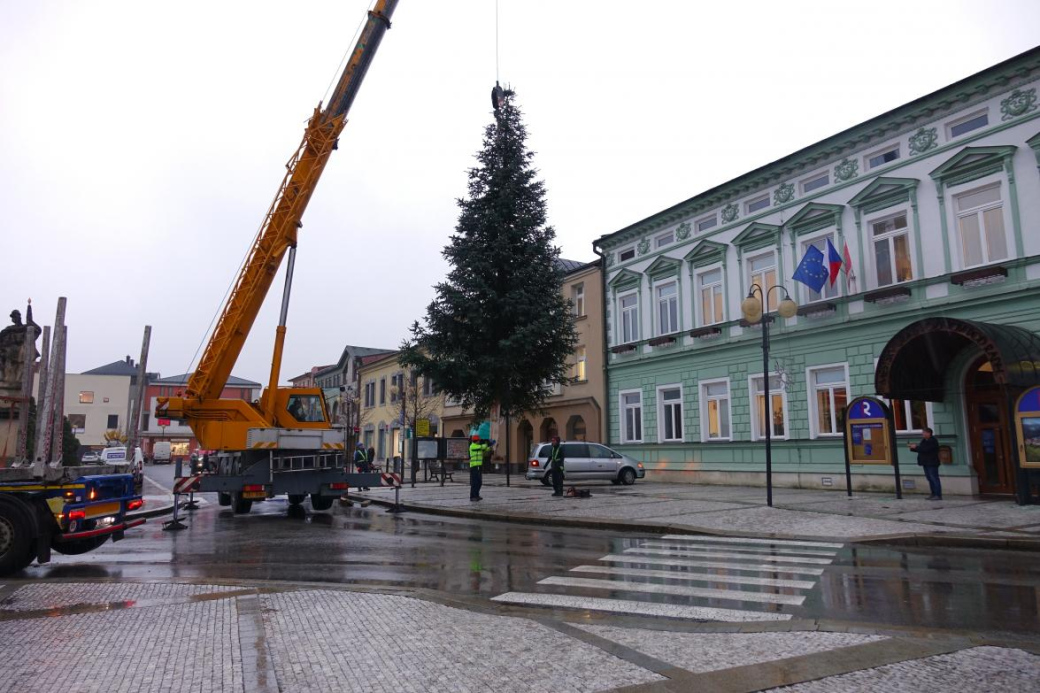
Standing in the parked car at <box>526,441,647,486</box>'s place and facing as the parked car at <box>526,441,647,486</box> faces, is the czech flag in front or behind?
in front

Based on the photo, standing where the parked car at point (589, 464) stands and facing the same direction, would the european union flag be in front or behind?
in front

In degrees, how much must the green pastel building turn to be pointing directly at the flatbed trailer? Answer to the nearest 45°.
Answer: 0° — it already faces it

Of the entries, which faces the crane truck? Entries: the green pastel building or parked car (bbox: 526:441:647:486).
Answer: the green pastel building

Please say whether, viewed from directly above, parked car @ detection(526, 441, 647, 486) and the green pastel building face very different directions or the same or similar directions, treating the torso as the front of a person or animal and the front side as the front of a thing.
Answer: very different directions

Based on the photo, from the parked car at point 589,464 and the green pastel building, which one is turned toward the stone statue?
the green pastel building

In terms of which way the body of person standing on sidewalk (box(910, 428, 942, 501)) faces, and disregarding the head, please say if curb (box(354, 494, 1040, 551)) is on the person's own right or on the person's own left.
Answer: on the person's own left

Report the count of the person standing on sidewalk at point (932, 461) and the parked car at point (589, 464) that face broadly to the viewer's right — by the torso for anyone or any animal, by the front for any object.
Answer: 1

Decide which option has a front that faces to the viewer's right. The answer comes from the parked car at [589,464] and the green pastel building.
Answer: the parked car

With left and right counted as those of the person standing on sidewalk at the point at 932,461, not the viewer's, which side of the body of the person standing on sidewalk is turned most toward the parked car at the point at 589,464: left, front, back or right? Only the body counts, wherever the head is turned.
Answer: front

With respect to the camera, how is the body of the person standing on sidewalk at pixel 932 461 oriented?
to the viewer's left

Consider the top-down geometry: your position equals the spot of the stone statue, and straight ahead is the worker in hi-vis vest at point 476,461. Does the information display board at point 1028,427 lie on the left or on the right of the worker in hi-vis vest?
right

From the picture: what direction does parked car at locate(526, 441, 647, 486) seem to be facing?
to the viewer's right
